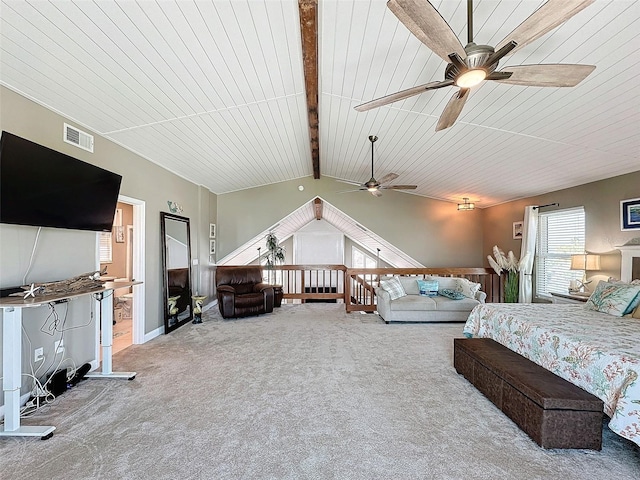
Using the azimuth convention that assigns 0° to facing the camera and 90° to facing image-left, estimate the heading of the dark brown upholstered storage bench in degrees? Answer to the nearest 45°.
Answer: approximately 45°

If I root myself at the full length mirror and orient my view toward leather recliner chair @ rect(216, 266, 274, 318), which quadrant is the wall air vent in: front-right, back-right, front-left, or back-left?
back-right

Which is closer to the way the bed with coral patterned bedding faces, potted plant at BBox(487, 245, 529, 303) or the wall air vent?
the wall air vent

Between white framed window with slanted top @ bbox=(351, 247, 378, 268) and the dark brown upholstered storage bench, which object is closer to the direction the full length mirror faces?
the dark brown upholstered storage bench

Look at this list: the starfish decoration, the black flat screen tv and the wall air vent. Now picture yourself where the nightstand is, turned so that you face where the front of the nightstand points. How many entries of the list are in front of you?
3
